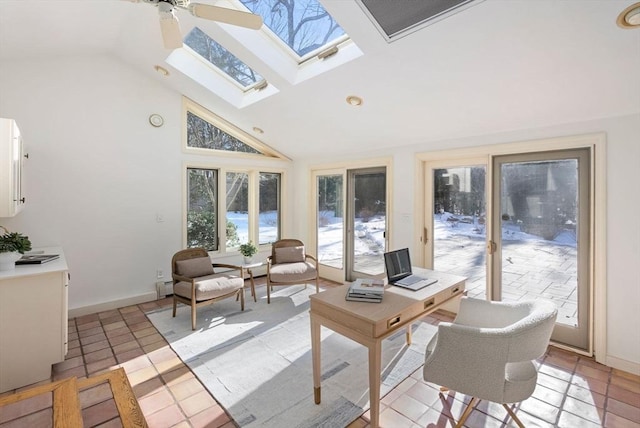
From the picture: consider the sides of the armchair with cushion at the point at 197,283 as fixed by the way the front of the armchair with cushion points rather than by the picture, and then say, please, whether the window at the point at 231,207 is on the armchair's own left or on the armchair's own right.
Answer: on the armchair's own left

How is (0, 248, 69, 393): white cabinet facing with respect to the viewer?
to the viewer's right

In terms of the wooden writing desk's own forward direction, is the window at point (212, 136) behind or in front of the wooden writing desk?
behind

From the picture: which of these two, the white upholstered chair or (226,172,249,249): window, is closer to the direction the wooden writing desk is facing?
the white upholstered chair

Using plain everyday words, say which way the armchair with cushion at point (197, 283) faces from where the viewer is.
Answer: facing the viewer and to the right of the viewer

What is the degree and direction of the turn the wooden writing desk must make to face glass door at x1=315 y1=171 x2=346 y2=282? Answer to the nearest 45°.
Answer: approximately 135° to its left

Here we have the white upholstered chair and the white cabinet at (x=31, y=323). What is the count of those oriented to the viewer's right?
1

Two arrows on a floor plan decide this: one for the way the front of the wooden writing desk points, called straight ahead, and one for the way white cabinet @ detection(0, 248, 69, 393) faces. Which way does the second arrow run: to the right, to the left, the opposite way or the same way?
to the left

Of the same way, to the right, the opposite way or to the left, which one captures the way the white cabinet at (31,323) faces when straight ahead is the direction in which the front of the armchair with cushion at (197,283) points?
to the left

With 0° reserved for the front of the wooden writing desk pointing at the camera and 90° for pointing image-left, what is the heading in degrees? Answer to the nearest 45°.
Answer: approximately 315°

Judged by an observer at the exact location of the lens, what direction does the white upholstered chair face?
facing away from the viewer and to the left of the viewer

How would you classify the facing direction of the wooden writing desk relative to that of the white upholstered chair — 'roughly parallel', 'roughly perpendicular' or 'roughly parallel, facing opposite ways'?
roughly parallel, facing opposite ways
